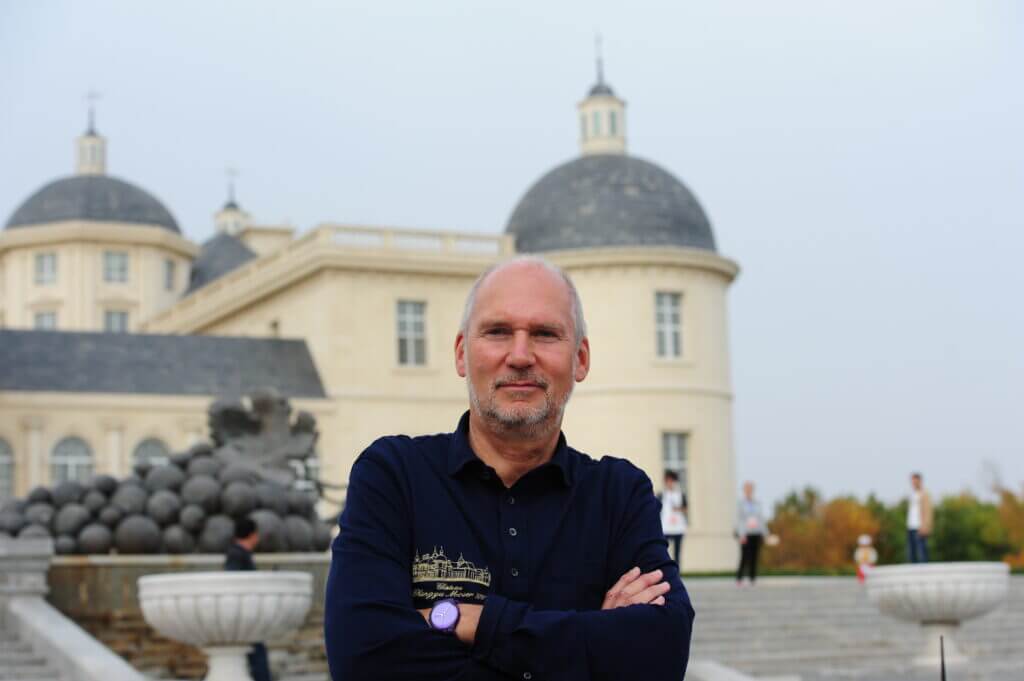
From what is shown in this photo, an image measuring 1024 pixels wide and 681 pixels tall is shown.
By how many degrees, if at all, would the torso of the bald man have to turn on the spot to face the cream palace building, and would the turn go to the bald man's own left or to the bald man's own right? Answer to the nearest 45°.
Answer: approximately 180°

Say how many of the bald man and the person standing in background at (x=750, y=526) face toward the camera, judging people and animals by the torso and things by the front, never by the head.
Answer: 2

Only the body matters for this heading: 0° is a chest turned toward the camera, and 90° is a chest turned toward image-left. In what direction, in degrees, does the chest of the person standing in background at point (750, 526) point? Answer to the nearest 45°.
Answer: approximately 0°

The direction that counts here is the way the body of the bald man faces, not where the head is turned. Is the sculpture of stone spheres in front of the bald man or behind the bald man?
behind

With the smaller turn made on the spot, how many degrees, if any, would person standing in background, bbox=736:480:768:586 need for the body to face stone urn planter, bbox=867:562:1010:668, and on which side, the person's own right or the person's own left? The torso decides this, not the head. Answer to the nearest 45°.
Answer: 0° — they already face it

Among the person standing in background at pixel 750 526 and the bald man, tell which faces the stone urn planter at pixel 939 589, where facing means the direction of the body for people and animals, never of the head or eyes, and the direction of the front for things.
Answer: the person standing in background

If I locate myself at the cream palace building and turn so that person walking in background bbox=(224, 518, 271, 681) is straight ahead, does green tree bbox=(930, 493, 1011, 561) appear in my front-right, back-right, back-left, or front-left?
back-left

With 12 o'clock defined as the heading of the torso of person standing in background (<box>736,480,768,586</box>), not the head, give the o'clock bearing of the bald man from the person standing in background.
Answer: The bald man is roughly at 12 o'clock from the person standing in background.

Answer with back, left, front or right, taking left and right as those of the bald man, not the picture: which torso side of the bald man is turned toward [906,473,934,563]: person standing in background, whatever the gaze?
back

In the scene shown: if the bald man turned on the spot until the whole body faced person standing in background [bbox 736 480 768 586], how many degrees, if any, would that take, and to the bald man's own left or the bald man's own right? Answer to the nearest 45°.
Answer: approximately 180°

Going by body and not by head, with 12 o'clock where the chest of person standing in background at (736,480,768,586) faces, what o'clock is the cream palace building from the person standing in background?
The cream palace building is roughly at 5 o'clock from the person standing in background.
